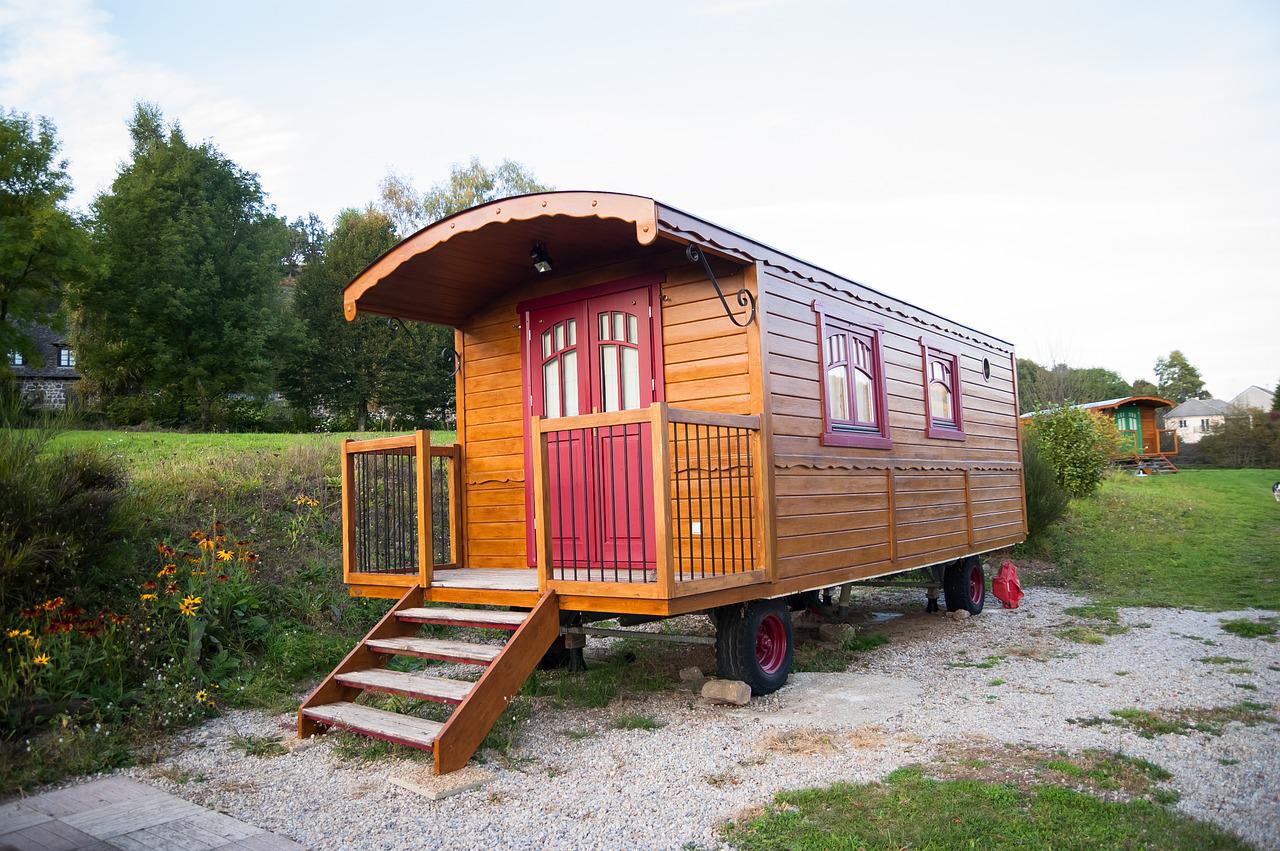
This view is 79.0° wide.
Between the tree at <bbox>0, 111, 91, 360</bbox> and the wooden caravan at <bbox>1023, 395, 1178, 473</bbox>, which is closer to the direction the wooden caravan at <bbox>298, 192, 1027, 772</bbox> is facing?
the tree

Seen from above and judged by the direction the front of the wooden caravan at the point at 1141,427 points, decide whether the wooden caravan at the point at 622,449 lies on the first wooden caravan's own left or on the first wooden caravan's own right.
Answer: on the first wooden caravan's own right

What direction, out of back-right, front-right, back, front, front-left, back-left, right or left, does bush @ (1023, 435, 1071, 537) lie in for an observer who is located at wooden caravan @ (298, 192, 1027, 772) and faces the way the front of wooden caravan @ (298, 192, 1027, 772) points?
back

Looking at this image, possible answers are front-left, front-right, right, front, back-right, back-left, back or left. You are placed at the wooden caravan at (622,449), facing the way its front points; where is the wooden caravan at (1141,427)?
back

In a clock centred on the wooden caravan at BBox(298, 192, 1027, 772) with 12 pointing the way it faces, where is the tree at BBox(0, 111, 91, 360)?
The tree is roughly at 3 o'clock from the wooden caravan.

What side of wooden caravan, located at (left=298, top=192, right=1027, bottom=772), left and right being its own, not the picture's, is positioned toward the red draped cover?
back

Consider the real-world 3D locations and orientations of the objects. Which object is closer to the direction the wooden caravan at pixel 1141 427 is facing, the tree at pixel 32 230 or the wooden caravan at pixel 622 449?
the wooden caravan

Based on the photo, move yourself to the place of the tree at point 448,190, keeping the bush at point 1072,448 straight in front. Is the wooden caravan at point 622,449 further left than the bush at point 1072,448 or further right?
right

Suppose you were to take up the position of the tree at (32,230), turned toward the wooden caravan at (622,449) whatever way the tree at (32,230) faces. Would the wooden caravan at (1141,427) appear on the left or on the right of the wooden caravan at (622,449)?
left

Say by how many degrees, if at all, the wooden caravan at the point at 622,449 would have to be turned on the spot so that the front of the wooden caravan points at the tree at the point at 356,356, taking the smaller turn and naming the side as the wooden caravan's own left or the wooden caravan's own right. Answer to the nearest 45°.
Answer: approximately 90° to the wooden caravan's own right
